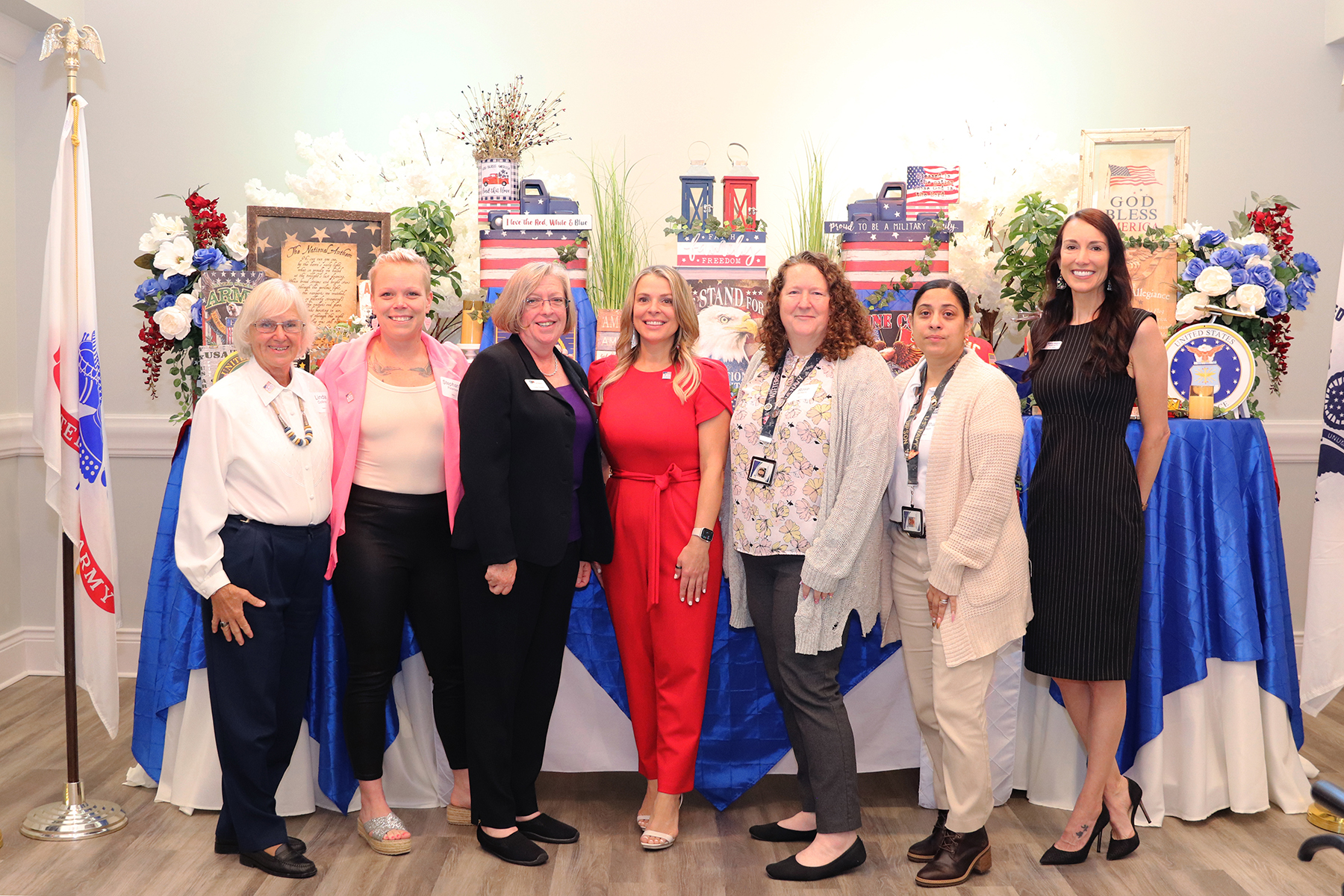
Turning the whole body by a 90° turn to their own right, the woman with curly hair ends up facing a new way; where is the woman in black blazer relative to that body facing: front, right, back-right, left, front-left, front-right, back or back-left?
front-left

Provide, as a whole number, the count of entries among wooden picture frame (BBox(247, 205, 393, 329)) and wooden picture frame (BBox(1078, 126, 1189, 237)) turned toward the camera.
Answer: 2

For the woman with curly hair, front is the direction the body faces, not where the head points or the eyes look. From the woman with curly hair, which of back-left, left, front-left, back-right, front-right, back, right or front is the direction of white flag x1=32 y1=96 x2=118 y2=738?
front-right

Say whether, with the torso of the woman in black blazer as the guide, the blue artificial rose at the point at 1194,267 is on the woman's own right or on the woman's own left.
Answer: on the woman's own left

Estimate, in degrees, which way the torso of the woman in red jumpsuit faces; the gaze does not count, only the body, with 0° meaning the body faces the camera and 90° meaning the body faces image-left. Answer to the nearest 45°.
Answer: approximately 0°

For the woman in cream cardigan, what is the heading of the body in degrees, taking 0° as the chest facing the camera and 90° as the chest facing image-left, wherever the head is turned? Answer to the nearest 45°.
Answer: approximately 45°

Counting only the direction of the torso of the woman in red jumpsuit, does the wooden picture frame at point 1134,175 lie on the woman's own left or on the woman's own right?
on the woman's own left

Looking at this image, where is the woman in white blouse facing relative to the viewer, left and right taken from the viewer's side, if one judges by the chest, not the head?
facing the viewer and to the right of the viewer

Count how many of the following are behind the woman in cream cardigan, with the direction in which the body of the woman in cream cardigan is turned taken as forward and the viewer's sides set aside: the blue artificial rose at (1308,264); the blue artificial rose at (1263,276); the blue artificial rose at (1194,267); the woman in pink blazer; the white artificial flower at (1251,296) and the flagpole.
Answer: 4

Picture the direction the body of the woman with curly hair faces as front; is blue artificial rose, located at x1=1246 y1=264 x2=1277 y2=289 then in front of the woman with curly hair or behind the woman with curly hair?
behind

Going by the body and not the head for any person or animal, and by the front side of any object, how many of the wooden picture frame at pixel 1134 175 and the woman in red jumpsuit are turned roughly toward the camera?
2

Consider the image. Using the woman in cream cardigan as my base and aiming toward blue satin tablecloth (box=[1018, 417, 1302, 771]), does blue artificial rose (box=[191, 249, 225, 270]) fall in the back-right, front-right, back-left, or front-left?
back-left

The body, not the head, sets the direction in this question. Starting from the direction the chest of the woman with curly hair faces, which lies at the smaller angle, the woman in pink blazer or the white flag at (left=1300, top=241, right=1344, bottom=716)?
the woman in pink blazer
